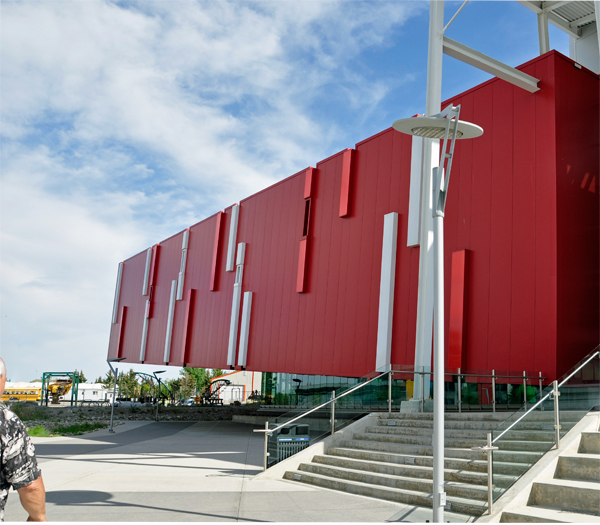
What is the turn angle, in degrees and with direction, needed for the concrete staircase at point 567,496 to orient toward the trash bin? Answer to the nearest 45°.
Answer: approximately 90° to its right

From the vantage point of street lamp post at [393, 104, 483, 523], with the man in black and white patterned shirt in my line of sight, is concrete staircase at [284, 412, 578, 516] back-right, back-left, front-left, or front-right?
back-right

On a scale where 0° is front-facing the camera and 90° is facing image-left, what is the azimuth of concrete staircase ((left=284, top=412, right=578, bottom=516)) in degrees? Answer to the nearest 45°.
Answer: approximately 45°

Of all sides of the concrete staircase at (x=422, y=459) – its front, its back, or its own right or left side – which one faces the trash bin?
right

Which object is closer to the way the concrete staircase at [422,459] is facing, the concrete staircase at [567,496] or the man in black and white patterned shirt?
the man in black and white patterned shirt

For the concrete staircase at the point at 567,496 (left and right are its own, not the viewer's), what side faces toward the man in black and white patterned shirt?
front

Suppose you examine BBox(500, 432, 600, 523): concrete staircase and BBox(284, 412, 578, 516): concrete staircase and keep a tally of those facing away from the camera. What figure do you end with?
0

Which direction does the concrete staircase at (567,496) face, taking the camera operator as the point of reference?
facing the viewer and to the left of the viewer

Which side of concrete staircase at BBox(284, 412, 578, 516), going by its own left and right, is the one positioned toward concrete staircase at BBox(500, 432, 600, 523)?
left

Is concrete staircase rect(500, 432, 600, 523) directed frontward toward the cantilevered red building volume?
no

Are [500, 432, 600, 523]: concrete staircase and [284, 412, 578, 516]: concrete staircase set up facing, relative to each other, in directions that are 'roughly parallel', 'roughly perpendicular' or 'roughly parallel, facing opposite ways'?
roughly parallel

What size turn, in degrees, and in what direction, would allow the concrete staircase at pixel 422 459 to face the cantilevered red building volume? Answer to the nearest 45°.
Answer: approximately 135° to its right
